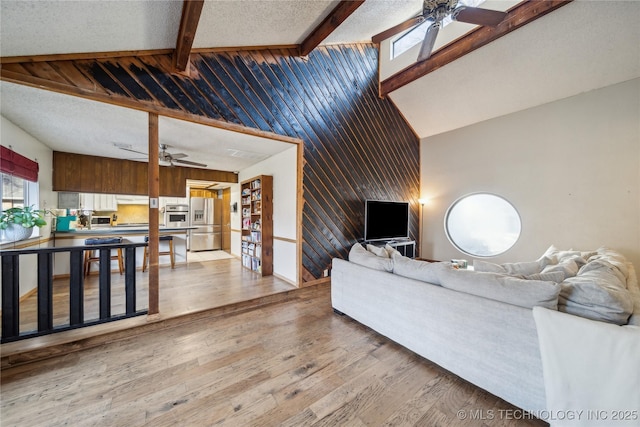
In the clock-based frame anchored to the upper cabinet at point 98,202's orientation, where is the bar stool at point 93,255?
The bar stool is roughly at 12 o'clock from the upper cabinet.

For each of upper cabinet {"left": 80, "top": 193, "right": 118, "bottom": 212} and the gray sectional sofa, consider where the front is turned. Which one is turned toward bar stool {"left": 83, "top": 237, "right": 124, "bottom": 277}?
the upper cabinet

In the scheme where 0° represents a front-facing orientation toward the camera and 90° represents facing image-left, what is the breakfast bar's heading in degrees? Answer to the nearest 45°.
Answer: approximately 0°

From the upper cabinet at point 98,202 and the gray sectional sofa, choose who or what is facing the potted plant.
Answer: the upper cabinet

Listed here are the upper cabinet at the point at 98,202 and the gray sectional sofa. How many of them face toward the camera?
1

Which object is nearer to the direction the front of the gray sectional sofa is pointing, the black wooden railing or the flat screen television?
the flat screen television

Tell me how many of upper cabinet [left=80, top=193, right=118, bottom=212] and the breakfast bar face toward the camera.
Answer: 2
